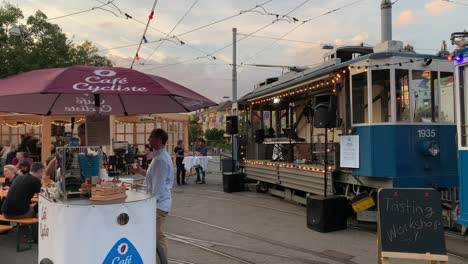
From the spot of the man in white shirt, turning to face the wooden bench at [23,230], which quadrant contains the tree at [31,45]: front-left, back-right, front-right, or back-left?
front-right

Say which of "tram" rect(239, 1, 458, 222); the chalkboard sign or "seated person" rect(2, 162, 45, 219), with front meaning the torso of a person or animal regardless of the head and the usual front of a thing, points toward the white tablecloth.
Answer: the seated person

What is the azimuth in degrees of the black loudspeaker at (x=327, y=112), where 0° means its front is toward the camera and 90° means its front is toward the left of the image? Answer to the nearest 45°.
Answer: approximately 45°

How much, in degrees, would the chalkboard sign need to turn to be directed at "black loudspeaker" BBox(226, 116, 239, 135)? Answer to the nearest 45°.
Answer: approximately 135° to its right

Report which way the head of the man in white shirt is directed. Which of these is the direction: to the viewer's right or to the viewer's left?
to the viewer's left

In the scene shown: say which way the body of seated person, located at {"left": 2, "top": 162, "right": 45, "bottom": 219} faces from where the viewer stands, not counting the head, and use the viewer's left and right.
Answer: facing away from the viewer and to the right of the viewer

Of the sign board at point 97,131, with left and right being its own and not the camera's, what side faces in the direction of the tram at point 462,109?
left

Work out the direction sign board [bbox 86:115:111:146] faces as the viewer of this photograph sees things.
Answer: facing the viewer

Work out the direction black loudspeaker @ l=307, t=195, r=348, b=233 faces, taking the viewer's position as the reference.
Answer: facing the viewer and to the left of the viewer

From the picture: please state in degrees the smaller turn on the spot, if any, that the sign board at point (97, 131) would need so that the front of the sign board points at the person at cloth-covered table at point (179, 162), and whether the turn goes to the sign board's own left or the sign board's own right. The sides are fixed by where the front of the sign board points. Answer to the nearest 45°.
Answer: approximately 180°

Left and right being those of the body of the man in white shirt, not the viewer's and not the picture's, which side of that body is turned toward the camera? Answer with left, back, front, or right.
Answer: left

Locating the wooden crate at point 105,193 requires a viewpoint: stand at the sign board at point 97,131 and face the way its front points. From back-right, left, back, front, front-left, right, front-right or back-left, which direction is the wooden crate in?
front

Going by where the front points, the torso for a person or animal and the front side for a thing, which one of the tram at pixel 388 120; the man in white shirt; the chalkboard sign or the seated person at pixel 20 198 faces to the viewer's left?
the man in white shirt

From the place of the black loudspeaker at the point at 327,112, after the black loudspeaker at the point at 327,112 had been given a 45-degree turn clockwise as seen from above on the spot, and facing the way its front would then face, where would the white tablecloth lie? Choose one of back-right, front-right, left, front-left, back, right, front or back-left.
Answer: front-right

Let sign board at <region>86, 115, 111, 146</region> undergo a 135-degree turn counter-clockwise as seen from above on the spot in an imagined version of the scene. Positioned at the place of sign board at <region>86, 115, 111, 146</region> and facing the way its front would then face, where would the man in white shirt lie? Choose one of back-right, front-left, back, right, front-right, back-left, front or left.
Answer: front-right

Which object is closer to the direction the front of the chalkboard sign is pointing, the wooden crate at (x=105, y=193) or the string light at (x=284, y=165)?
the wooden crate

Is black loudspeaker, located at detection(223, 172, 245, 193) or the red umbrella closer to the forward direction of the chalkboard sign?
the red umbrella
